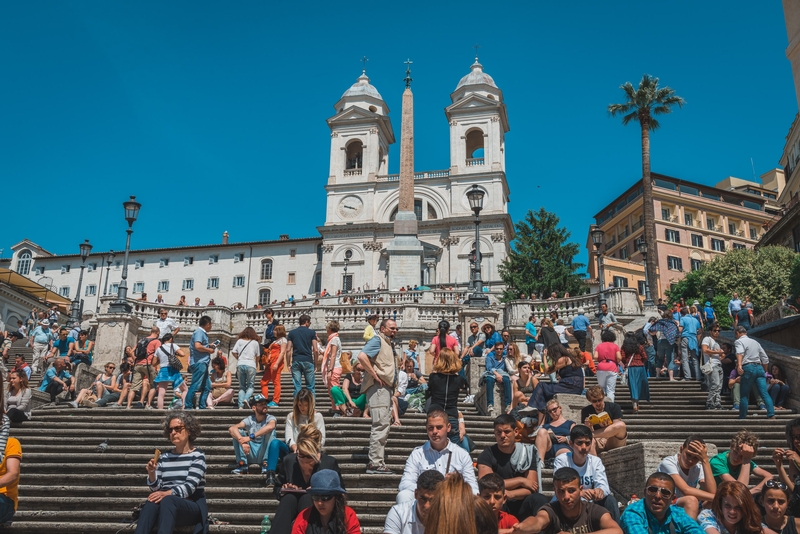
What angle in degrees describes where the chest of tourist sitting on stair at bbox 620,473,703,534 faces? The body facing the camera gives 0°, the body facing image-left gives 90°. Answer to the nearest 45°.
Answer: approximately 0°

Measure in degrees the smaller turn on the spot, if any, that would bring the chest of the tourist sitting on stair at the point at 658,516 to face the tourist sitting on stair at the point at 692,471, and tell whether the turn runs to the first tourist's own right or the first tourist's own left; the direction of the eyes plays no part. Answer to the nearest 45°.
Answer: approximately 180°

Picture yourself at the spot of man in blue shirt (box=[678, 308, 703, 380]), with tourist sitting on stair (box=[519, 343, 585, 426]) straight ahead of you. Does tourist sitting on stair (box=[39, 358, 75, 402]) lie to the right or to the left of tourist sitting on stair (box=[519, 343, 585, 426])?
right

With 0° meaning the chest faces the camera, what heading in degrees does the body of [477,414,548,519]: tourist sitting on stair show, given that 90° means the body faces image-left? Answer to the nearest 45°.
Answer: approximately 0°
